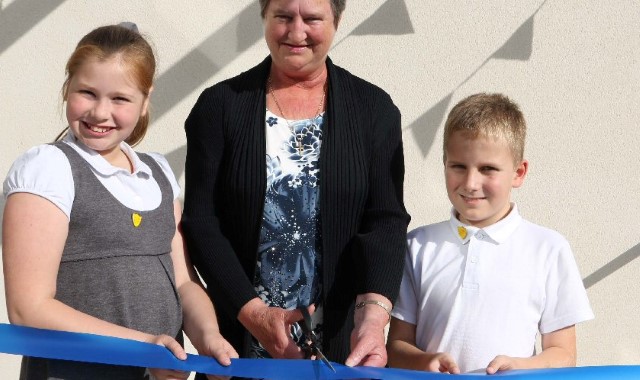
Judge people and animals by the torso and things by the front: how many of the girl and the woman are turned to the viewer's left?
0

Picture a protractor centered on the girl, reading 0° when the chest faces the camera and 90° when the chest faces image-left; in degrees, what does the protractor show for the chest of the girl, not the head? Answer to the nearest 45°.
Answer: approximately 315°

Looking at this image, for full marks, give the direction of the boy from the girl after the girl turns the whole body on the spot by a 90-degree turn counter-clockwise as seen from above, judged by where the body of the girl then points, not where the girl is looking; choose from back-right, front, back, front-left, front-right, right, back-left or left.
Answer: front-right

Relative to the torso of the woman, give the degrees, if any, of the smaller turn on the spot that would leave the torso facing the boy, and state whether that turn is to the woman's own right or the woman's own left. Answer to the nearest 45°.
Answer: approximately 90° to the woman's own left

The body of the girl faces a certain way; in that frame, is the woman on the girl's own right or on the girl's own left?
on the girl's own left
